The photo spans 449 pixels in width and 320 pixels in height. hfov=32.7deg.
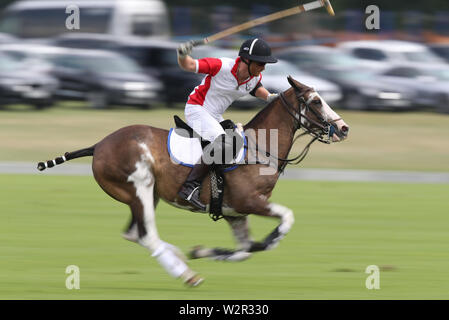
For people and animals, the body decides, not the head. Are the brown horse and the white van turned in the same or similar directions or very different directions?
very different directions

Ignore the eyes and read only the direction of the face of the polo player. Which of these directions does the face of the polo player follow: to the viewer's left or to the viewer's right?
to the viewer's right

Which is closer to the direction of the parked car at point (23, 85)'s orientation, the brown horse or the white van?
the brown horse

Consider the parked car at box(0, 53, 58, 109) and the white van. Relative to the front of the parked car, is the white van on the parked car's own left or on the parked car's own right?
on the parked car's own left

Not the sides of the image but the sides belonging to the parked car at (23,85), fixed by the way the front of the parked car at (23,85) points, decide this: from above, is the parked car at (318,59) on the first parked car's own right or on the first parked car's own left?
on the first parked car's own left

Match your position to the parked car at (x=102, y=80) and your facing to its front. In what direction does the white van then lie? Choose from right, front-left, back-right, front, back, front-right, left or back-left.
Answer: back-left

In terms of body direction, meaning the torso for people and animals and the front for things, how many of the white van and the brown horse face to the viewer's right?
1

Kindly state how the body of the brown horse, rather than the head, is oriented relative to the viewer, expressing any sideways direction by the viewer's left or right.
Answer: facing to the right of the viewer

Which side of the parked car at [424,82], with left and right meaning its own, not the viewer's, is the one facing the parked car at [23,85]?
right

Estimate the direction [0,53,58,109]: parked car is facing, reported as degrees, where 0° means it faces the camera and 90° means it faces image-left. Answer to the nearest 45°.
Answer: approximately 315°

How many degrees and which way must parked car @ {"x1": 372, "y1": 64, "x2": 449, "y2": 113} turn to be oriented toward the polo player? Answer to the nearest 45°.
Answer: approximately 45° to its right
